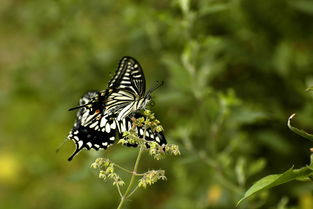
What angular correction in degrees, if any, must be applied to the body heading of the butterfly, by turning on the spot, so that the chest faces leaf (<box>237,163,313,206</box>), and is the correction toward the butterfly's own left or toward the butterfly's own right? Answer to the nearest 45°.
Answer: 0° — it already faces it

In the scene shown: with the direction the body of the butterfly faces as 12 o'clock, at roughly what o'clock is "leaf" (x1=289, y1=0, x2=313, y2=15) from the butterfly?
The leaf is roughly at 11 o'clock from the butterfly.

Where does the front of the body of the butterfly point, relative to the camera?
to the viewer's right
